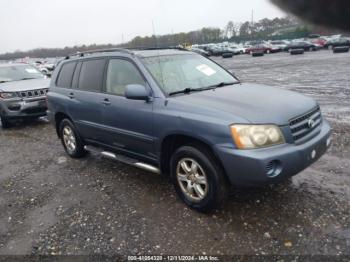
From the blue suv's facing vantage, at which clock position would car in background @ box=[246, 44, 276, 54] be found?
The car in background is roughly at 8 o'clock from the blue suv.

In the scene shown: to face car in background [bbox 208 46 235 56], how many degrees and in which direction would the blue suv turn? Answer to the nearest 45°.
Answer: approximately 135° to its left

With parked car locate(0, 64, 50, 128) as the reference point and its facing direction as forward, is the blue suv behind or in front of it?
in front

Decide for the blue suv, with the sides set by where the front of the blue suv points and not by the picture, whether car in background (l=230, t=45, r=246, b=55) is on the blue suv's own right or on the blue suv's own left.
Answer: on the blue suv's own left

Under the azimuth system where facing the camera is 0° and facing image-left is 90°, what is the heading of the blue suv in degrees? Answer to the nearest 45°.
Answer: approximately 315°

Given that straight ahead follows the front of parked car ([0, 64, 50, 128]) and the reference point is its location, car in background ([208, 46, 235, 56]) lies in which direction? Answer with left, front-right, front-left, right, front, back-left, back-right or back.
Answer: left

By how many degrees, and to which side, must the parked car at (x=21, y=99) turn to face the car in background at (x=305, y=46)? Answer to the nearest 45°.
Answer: approximately 90° to its left

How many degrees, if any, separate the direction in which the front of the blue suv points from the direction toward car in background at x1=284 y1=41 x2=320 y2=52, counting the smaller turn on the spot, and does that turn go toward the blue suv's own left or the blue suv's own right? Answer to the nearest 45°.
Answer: approximately 135° to the blue suv's own left

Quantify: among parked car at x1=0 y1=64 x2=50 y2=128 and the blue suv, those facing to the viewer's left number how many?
0

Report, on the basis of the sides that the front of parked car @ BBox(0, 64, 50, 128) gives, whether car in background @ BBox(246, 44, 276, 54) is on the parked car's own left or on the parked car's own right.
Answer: on the parked car's own left

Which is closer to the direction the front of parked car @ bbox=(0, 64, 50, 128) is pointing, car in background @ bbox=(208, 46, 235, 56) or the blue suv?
the blue suv

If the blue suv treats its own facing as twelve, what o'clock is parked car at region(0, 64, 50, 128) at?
The parked car is roughly at 6 o'clock from the blue suv.
